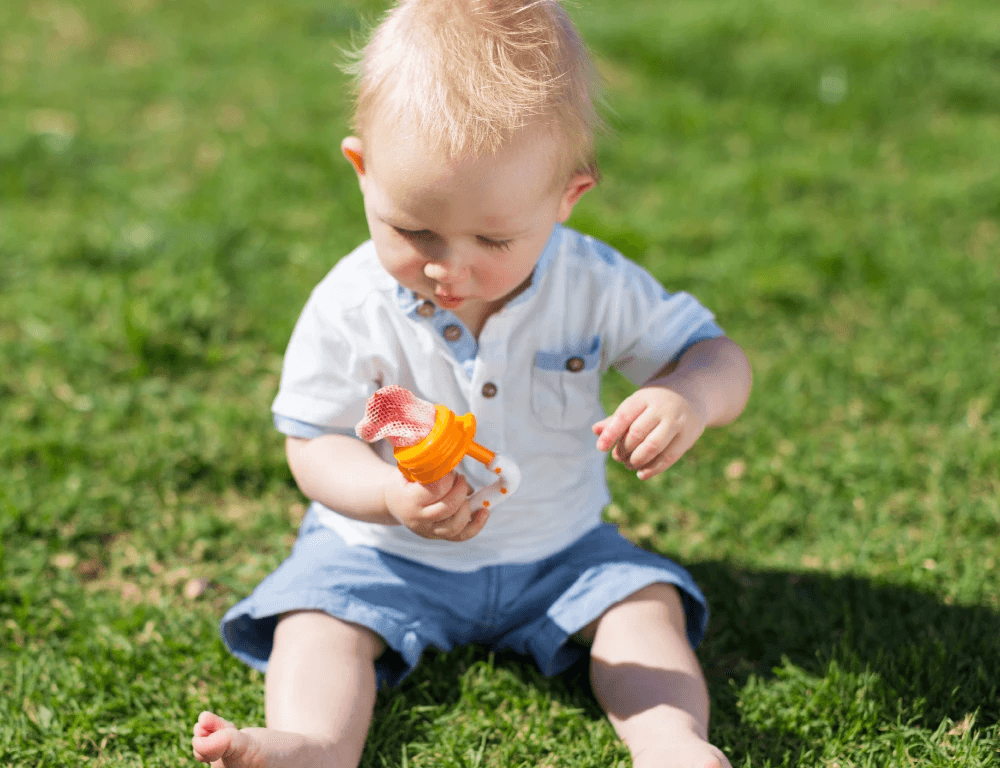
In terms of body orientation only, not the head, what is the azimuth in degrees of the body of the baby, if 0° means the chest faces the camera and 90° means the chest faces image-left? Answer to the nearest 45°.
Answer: approximately 0°
